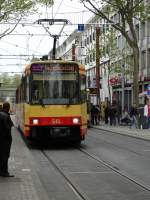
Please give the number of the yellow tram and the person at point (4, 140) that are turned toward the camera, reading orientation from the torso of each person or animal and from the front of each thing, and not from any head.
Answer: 1

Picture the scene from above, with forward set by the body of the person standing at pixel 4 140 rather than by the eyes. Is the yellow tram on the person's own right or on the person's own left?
on the person's own left

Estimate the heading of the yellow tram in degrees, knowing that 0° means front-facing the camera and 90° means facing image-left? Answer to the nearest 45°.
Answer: approximately 0°

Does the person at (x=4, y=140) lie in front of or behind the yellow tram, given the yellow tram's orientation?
in front

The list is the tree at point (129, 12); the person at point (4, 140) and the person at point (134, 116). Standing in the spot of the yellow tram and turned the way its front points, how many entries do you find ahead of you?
1

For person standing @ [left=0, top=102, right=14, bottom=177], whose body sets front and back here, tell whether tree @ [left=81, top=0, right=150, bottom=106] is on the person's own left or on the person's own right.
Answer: on the person's own left

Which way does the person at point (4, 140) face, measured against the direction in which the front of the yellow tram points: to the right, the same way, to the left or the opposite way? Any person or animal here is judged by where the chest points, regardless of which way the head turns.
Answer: to the left

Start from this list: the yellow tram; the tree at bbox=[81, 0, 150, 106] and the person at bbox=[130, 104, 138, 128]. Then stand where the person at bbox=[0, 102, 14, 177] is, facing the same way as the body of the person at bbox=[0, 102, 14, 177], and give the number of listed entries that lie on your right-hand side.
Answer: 0

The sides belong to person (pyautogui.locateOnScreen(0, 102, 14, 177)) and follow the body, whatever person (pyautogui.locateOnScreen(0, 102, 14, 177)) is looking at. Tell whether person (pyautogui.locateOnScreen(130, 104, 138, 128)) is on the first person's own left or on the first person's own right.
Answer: on the first person's own left

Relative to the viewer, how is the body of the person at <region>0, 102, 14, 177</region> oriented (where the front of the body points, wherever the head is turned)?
to the viewer's right

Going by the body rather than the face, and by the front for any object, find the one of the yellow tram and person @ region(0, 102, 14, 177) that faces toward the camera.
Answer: the yellow tram
